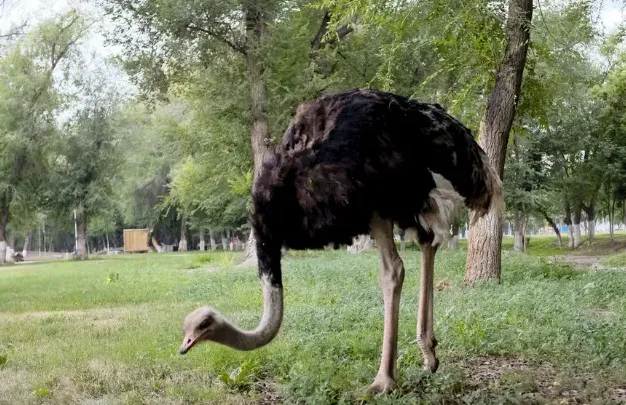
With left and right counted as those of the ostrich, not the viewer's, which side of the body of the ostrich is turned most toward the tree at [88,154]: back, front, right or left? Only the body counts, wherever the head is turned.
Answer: right

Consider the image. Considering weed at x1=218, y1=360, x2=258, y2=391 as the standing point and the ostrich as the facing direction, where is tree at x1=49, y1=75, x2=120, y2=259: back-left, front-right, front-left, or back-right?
back-left

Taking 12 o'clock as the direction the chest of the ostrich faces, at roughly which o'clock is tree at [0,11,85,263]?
The tree is roughly at 2 o'clock from the ostrich.

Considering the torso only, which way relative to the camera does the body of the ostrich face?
to the viewer's left
